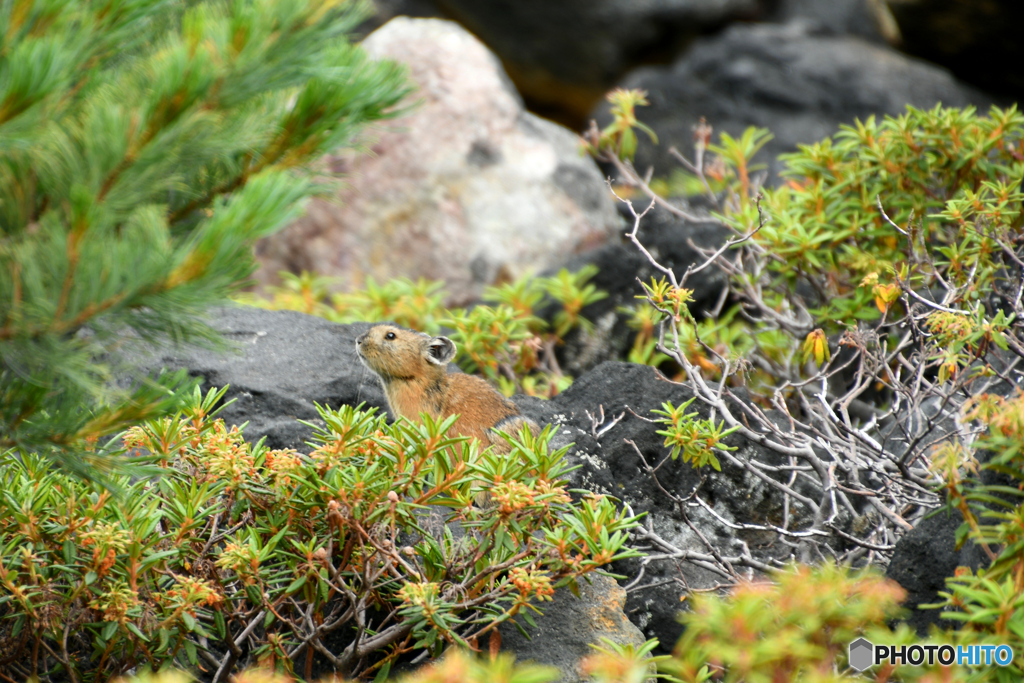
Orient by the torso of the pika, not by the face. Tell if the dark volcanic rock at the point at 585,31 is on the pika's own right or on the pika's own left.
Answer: on the pika's own right

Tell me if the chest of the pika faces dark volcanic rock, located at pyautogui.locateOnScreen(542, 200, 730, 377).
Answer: no

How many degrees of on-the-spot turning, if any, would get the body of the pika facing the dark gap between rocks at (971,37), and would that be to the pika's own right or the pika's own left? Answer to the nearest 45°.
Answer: approximately 135° to the pika's own right

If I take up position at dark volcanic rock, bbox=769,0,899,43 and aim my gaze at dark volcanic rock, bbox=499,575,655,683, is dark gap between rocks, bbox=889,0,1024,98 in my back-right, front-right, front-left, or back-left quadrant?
back-left

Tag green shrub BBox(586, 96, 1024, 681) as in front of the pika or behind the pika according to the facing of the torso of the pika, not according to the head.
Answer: behind

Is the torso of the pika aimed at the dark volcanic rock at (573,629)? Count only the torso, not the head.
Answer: no

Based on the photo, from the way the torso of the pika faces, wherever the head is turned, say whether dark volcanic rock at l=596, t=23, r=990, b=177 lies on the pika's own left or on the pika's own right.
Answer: on the pika's own right

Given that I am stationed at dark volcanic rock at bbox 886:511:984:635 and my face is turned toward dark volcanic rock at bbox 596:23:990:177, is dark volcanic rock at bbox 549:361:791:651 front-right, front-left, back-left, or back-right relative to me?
front-left

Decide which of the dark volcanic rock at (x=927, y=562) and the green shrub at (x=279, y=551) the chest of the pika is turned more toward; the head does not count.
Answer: the green shrub

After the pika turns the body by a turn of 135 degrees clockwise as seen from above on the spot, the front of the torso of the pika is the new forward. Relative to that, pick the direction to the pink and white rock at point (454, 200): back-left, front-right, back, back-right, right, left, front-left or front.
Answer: front-left

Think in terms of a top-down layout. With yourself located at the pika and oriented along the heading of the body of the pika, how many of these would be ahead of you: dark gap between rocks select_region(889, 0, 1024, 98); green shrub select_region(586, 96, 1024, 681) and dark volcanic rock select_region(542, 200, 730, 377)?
0

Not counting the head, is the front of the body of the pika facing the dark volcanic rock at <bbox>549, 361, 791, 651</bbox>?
no

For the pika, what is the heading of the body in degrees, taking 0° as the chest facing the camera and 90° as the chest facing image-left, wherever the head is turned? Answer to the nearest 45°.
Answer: approximately 90°
